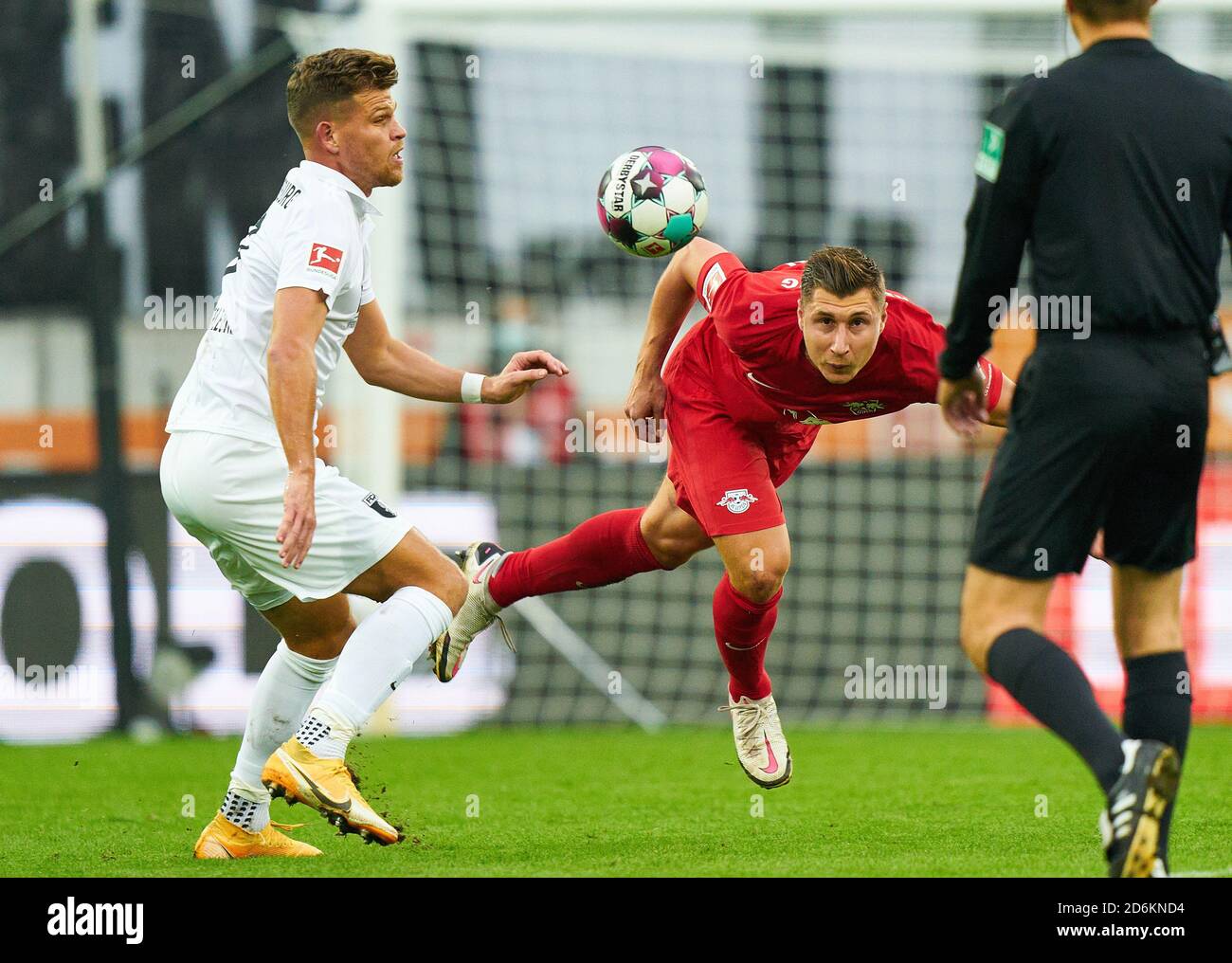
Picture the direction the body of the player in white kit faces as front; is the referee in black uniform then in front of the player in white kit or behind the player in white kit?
in front

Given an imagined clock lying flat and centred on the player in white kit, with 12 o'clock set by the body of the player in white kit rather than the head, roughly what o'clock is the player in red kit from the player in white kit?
The player in red kit is roughly at 11 o'clock from the player in white kit.

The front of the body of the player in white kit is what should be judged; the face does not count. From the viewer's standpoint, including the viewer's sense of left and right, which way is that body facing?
facing to the right of the viewer

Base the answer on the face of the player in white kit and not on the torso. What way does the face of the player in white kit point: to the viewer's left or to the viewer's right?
to the viewer's right

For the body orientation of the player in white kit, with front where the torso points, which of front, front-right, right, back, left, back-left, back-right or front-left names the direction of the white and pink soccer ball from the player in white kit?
front-left

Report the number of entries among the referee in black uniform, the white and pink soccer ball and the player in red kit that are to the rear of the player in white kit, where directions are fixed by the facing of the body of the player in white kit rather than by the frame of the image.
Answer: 0
